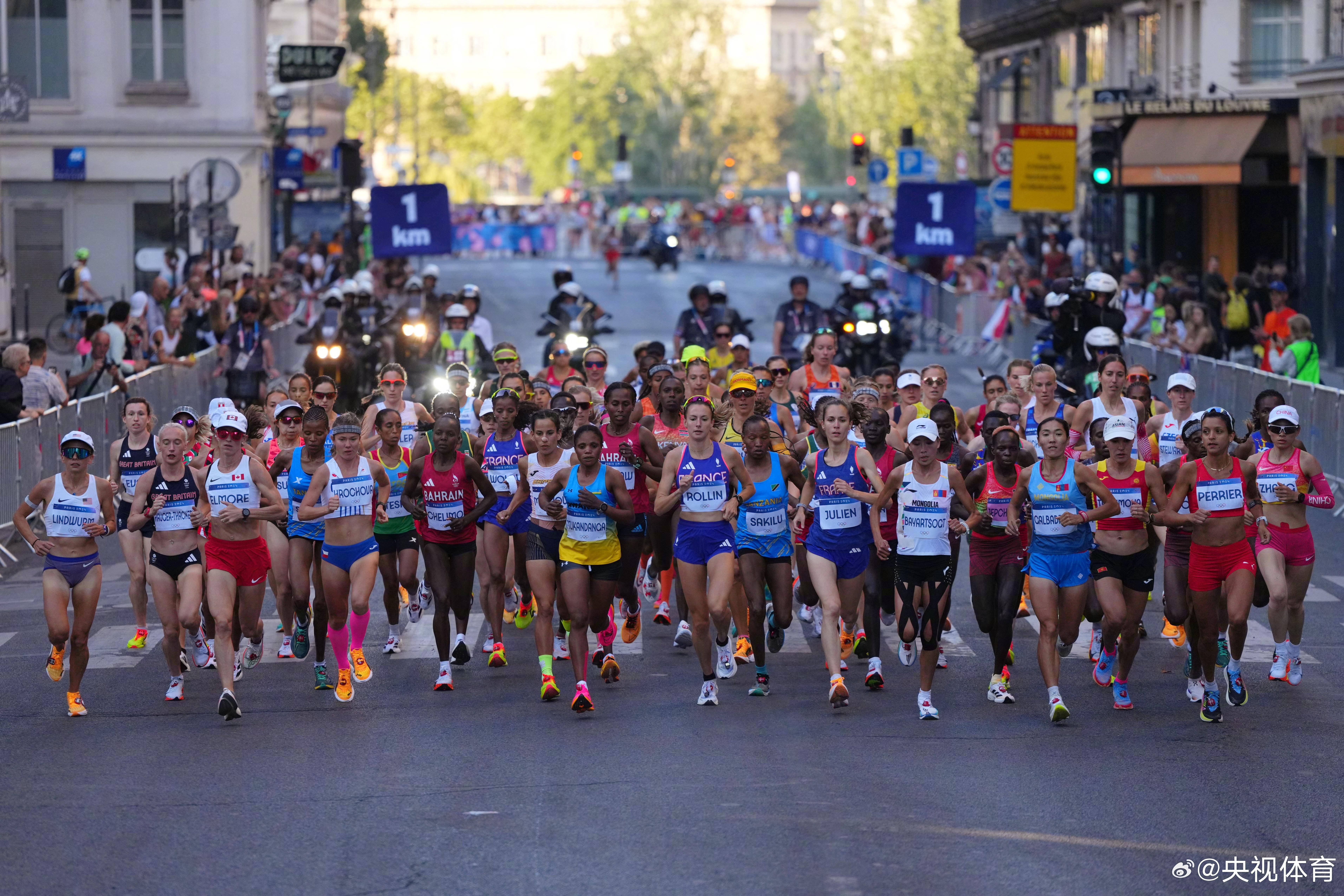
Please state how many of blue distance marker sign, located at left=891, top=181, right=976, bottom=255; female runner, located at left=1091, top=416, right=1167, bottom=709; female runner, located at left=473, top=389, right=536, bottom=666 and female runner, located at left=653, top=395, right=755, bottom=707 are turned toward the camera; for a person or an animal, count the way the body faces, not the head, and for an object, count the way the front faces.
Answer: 4

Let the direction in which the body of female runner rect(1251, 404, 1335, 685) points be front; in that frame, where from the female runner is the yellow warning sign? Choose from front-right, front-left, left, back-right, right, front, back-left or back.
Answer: back

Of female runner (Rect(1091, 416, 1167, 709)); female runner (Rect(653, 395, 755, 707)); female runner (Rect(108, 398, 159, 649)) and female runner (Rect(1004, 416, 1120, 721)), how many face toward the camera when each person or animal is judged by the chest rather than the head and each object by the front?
4

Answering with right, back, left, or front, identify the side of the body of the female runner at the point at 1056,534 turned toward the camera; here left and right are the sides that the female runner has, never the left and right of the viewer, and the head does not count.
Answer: front

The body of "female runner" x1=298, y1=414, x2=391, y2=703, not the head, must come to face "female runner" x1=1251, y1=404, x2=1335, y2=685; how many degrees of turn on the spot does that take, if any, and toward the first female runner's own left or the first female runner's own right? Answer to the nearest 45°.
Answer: approximately 90° to the first female runner's own left

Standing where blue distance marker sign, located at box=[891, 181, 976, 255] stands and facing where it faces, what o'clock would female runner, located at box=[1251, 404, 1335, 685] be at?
The female runner is roughly at 12 o'clock from the blue distance marker sign.

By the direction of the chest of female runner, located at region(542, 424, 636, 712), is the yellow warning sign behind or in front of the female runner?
behind

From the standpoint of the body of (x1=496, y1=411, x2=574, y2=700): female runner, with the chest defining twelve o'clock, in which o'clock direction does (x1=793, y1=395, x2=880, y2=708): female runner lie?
(x1=793, y1=395, x2=880, y2=708): female runner is roughly at 9 o'clock from (x1=496, y1=411, x2=574, y2=700): female runner.

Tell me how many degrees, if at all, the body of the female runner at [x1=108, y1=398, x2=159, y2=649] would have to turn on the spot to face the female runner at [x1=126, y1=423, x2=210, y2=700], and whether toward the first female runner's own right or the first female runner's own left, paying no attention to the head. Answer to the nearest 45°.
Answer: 0° — they already face them

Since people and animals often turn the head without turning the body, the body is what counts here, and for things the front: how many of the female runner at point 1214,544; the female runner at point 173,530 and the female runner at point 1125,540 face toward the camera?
3

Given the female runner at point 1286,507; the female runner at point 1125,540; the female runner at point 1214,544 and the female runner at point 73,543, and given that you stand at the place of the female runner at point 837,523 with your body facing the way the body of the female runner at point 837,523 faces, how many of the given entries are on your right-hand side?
1

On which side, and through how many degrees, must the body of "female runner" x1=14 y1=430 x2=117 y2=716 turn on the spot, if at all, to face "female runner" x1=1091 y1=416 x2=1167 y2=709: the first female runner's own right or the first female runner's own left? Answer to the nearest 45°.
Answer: approximately 90° to the first female runner's own left

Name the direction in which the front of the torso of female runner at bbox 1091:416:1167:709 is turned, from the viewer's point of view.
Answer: toward the camera

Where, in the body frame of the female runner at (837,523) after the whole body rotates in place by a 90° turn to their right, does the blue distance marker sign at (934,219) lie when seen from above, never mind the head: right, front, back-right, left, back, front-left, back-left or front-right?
right
